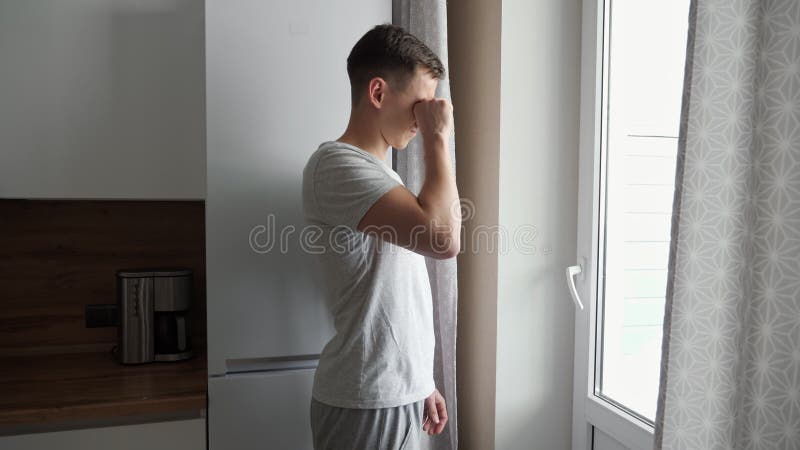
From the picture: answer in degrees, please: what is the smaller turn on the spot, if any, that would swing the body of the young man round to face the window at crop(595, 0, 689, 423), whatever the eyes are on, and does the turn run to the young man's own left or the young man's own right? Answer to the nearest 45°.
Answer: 0° — they already face it

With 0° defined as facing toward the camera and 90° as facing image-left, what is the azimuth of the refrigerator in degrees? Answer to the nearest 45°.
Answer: approximately 0°

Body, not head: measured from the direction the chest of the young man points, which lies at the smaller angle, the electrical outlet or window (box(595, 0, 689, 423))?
the window

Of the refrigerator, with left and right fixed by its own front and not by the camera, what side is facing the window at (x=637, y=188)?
left

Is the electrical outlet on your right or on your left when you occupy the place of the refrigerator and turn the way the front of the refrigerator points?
on your right

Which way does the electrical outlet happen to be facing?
toward the camera

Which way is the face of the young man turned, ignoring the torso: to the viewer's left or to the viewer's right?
to the viewer's right

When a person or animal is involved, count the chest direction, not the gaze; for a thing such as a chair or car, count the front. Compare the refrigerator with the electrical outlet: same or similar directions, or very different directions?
same or similar directions

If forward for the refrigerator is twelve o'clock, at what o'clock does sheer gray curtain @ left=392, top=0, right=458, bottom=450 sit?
The sheer gray curtain is roughly at 9 o'clock from the refrigerator.

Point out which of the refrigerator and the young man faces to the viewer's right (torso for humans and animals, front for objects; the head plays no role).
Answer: the young man

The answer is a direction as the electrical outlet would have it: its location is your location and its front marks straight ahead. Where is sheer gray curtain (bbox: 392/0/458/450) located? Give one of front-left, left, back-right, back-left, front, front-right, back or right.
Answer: front-left

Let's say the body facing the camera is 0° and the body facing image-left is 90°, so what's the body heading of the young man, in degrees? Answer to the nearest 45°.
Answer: approximately 270°

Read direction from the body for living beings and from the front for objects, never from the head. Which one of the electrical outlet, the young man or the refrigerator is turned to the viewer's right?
the young man
